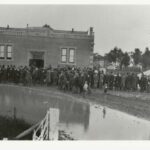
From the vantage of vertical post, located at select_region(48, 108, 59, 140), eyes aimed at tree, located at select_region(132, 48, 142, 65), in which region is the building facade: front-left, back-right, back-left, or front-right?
front-left

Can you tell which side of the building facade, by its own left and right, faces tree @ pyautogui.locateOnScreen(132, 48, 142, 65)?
left

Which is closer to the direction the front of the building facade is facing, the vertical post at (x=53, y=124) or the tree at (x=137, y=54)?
the vertical post

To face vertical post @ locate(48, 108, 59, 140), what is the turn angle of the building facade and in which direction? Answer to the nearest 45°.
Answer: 0° — it already faces it

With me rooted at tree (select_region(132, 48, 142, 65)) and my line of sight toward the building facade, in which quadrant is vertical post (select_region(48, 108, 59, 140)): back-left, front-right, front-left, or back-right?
front-left

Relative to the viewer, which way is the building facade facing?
toward the camera

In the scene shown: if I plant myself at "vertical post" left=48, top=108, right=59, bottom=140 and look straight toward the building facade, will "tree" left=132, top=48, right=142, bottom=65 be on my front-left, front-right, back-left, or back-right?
front-right
